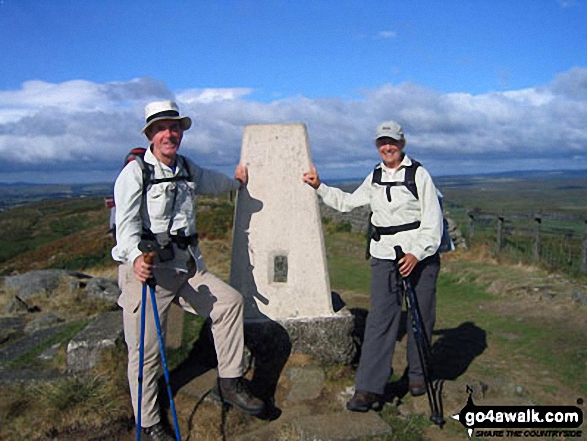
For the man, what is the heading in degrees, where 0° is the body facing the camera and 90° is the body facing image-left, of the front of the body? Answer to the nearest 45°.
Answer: approximately 315°

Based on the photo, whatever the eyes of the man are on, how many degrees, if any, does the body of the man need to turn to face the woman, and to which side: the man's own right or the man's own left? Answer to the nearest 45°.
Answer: approximately 45° to the man's own left

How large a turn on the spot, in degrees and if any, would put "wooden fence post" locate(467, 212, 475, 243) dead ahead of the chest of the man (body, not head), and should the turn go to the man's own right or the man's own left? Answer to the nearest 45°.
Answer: approximately 90° to the man's own left

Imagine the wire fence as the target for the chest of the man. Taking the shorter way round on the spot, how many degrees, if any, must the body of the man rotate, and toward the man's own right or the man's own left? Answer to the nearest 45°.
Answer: approximately 90° to the man's own left

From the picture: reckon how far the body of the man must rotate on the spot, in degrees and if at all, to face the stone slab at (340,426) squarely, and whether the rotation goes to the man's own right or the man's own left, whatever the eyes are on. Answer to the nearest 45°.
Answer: approximately 45° to the man's own left

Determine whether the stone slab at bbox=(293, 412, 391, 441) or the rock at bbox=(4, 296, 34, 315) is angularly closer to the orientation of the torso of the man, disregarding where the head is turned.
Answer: the stone slab

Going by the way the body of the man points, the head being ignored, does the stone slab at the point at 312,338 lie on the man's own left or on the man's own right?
on the man's own left
